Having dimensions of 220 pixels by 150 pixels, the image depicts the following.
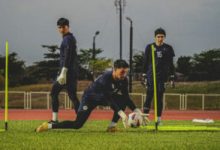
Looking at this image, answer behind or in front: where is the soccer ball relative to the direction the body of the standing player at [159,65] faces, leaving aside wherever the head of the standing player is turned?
in front

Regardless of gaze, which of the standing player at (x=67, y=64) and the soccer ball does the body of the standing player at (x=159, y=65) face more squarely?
the soccer ball

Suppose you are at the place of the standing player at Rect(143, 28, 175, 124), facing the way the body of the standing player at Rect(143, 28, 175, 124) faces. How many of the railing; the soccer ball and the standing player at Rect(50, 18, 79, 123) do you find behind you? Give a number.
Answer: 1

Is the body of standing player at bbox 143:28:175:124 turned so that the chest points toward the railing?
no

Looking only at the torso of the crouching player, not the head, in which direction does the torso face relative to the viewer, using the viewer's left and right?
facing the viewer and to the right of the viewer

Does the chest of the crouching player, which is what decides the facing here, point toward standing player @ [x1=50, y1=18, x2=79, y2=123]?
no

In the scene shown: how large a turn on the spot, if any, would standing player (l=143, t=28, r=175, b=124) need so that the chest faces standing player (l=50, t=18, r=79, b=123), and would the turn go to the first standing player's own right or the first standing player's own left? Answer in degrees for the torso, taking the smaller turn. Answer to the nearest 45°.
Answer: approximately 45° to the first standing player's own right

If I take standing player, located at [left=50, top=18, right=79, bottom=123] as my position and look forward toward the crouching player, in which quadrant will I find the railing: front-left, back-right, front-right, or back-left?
back-left

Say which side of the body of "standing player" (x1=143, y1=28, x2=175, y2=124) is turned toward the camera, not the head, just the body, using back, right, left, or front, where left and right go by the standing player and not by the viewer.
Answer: front

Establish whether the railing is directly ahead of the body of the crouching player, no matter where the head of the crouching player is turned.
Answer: no

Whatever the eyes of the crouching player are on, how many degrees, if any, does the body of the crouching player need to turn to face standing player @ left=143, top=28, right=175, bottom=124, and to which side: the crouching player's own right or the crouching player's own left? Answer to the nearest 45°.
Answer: approximately 90° to the crouching player's own left
